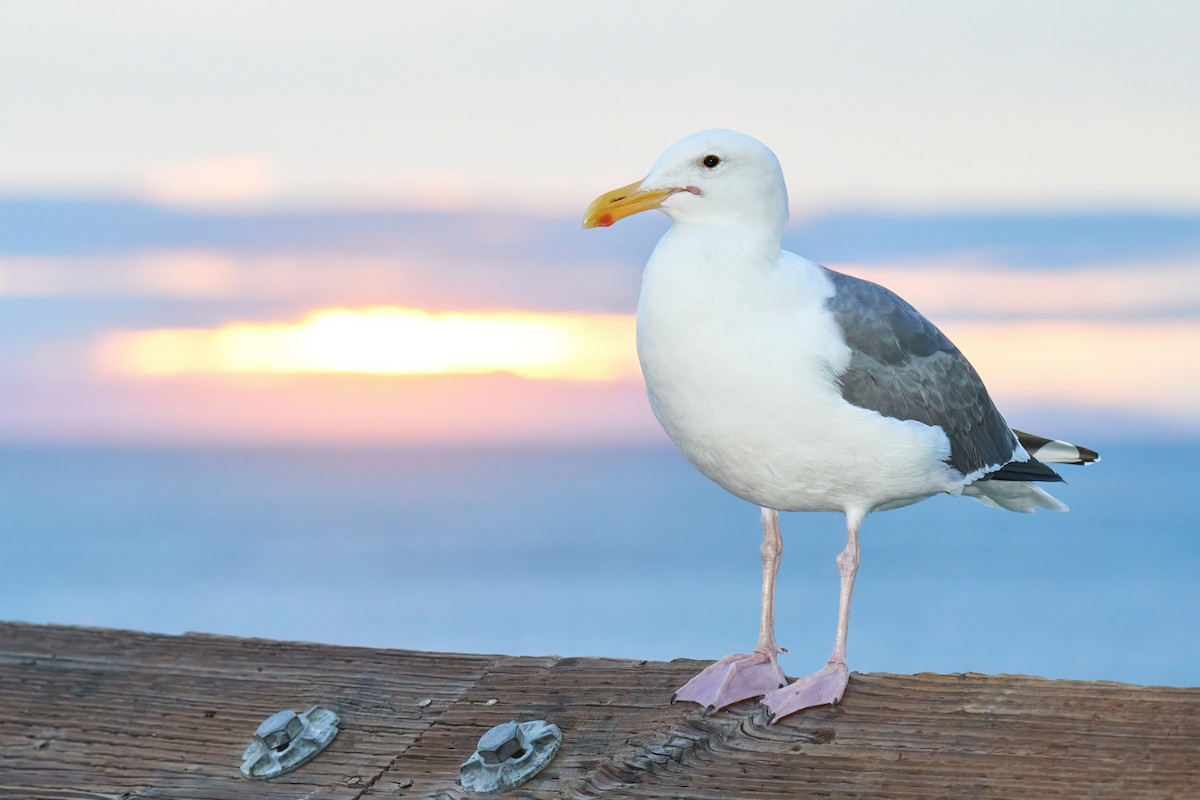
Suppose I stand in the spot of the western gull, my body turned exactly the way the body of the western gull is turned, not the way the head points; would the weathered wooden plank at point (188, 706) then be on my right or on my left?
on my right

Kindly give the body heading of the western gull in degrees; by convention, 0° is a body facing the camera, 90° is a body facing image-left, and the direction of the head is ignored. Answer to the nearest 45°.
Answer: approximately 45°
